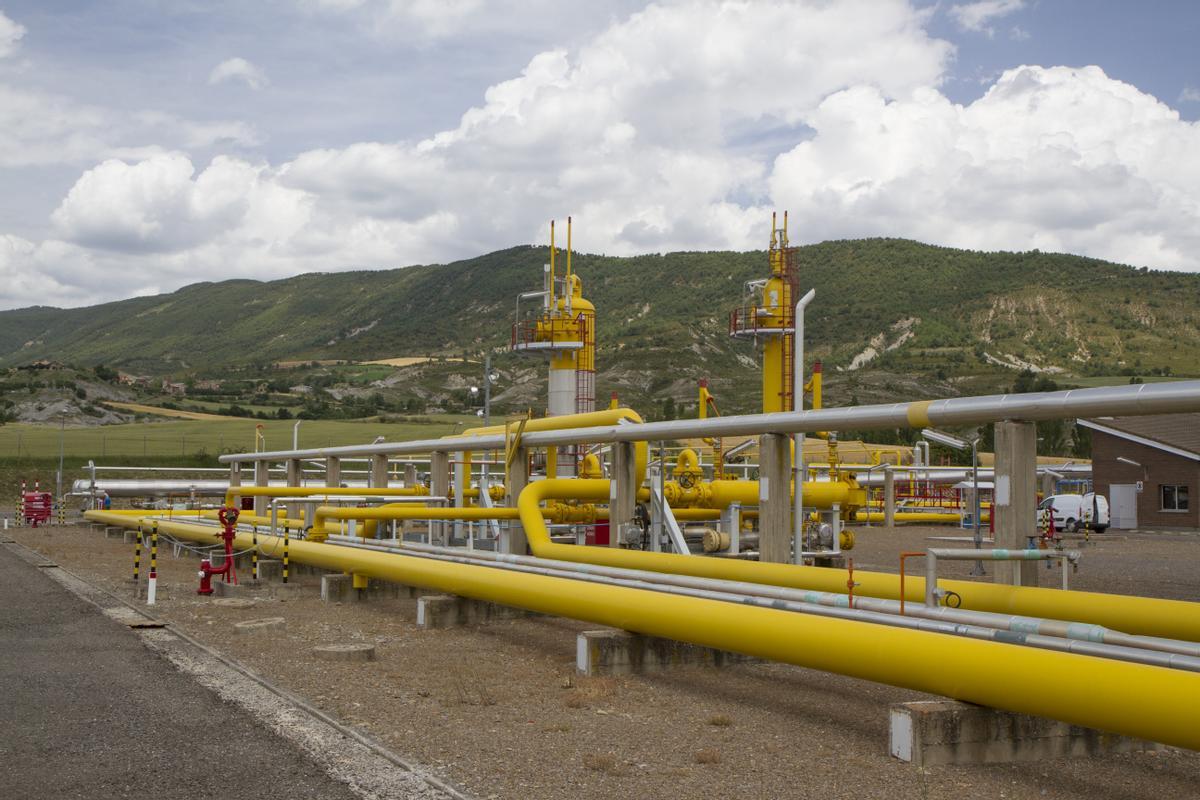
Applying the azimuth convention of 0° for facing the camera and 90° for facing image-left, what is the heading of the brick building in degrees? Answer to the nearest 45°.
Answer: approximately 0°

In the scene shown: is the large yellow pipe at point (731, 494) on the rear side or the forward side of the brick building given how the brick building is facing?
on the forward side

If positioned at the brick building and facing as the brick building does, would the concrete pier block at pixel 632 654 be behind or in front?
in front

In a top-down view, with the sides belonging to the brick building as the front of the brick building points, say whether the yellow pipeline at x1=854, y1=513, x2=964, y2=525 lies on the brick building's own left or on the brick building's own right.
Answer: on the brick building's own right

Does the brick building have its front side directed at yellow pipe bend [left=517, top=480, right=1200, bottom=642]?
yes

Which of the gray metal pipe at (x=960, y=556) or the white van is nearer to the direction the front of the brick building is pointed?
the gray metal pipe

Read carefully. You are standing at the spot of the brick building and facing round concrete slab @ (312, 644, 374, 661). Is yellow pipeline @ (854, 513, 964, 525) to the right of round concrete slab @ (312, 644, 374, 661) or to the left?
right

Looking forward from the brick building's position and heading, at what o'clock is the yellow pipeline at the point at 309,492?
The yellow pipeline is roughly at 1 o'clock from the brick building.
